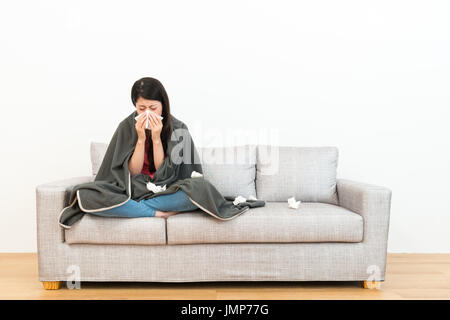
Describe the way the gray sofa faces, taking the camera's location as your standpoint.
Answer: facing the viewer

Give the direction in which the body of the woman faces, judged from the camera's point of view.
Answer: toward the camera
